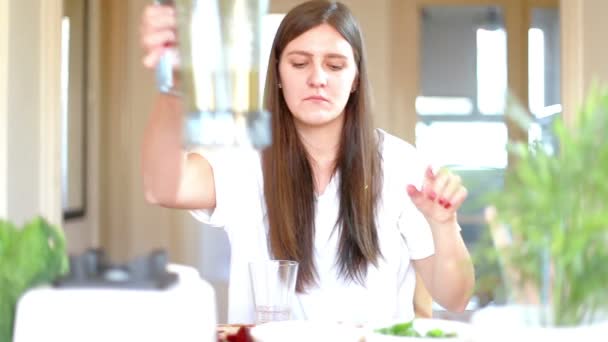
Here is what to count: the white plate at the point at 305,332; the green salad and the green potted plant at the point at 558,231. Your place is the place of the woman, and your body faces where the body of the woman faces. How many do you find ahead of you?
3

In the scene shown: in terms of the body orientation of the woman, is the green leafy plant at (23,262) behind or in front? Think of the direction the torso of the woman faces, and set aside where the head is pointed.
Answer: in front

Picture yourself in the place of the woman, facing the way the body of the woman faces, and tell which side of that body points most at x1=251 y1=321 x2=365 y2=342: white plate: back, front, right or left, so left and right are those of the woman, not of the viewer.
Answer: front

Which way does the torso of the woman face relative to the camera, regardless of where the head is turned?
toward the camera

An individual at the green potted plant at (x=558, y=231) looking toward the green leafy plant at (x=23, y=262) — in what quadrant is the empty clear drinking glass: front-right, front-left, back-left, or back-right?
front-right

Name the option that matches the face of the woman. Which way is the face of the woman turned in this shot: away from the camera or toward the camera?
toward the camera

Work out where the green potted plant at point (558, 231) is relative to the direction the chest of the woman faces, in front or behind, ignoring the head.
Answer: in front

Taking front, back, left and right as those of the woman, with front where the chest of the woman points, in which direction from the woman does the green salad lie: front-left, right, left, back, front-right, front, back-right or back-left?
front

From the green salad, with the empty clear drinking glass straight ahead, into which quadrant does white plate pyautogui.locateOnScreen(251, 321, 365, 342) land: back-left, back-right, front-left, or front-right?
front-left
